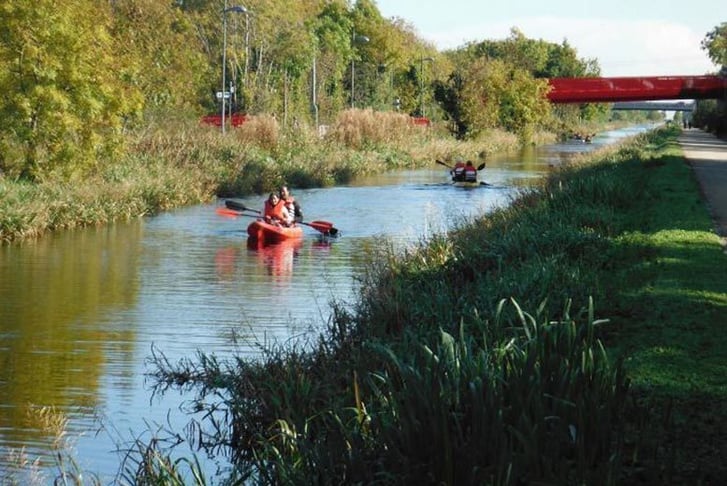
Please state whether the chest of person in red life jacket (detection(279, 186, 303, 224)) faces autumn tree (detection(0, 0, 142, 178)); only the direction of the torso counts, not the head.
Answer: no

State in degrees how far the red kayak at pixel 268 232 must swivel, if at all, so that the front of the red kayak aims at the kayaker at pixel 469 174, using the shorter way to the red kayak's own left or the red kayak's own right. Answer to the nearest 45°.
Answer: approximately 135° to the red kayak's own right

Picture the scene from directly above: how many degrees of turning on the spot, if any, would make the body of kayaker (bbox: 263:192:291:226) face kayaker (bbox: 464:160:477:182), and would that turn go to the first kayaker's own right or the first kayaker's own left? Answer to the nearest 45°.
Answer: approximately 135° to the first kayaker's own right

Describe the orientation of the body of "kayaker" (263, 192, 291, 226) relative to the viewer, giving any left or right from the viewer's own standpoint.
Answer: facing the viewer and to the left of the viewer

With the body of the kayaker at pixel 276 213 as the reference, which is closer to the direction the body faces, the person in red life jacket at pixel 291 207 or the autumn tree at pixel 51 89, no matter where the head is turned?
the autumn tree

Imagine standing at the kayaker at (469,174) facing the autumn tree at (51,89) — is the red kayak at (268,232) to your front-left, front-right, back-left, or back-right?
front-left

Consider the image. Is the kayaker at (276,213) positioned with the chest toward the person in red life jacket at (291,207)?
no

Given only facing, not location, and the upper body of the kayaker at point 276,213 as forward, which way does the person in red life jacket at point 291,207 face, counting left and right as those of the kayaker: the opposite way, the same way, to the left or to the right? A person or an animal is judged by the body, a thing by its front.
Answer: the same way

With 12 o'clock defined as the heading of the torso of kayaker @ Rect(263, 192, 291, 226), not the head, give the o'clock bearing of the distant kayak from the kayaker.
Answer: The distant kayak is roughly at 7 o'clock from the kayaker.

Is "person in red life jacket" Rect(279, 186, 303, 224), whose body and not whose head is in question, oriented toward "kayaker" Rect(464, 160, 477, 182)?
no

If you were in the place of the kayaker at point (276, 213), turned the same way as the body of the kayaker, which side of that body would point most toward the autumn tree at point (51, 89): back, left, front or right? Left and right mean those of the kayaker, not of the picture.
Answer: right

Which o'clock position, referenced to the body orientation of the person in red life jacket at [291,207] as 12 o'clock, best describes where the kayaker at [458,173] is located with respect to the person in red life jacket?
The kayaker is roughly at 7 o'clock from the person in red life jacket.
